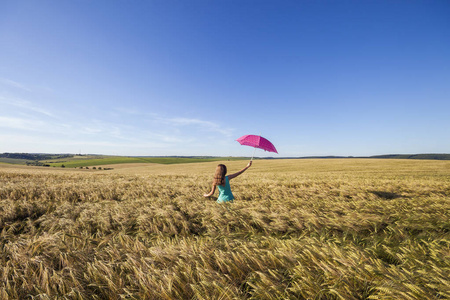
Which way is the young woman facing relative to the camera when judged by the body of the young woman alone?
away from the camera
